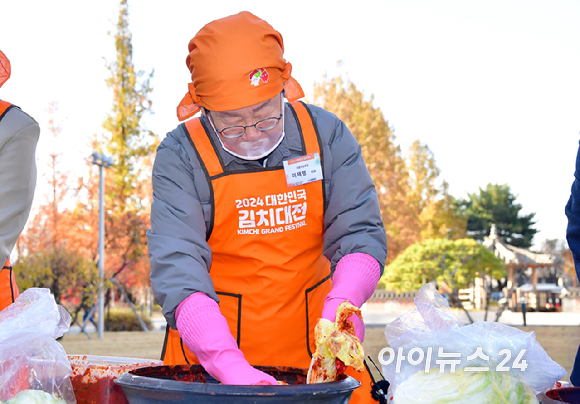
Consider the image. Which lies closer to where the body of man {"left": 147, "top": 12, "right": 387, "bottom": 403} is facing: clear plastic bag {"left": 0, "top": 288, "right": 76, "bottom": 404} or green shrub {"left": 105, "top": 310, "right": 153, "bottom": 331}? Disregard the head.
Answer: the clear plastic bag

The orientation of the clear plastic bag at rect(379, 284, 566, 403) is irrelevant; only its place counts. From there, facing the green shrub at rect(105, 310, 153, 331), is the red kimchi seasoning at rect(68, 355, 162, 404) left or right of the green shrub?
left

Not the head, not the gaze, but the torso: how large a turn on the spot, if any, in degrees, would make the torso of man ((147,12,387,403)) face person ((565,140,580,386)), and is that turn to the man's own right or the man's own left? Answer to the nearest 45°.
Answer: approximately 45° to the man's own left

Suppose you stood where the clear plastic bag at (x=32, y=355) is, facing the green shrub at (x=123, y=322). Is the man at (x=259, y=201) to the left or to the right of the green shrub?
right

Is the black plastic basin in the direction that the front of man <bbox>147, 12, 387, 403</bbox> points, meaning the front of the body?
yes

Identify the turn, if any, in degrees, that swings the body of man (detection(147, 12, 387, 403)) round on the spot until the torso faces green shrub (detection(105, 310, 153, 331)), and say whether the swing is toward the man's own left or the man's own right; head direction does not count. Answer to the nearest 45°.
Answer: approximately 180°

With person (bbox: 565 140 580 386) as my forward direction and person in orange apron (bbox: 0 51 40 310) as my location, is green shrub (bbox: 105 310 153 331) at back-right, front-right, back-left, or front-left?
back-left

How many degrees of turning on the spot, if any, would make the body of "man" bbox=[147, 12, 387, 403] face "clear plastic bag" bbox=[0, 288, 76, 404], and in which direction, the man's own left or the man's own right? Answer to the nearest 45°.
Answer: approximately 45° to the man's own right

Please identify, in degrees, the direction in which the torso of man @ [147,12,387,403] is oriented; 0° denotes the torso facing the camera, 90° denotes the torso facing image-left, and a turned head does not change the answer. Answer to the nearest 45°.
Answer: approximately 0°

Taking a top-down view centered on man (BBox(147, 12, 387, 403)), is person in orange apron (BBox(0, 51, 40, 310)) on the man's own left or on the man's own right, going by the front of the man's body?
on the man's own right
